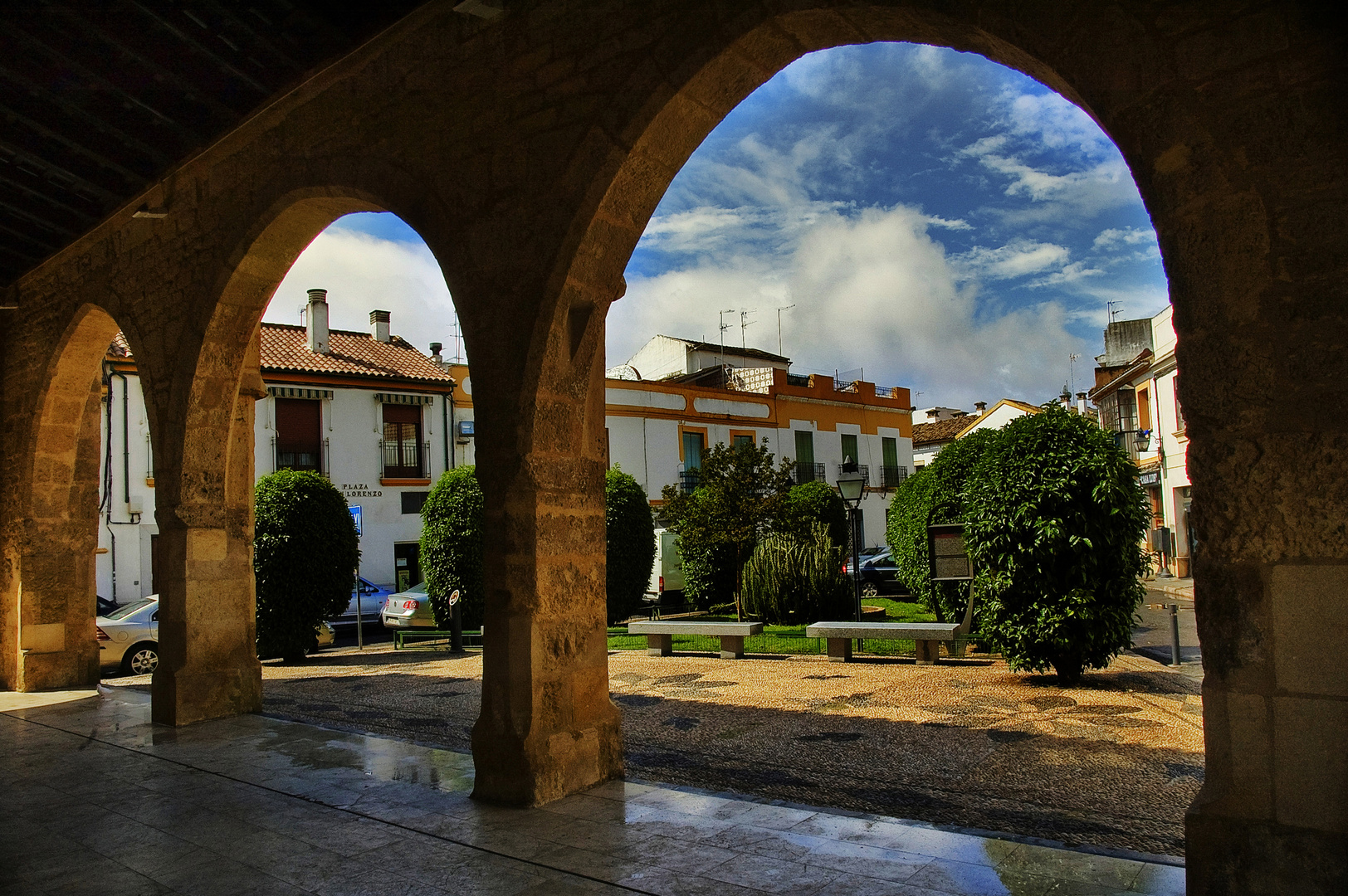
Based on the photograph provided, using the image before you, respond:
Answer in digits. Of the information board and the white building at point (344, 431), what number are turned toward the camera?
2

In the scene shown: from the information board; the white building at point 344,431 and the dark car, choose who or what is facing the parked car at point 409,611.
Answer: the white building

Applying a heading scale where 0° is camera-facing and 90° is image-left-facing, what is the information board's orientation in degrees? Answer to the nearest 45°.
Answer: approximately 0°

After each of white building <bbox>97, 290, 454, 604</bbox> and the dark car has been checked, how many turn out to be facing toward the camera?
1

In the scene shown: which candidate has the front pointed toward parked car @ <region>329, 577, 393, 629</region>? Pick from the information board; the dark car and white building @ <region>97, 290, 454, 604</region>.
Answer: the white building

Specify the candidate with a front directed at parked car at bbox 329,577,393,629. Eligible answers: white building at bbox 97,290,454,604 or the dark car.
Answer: the white building
